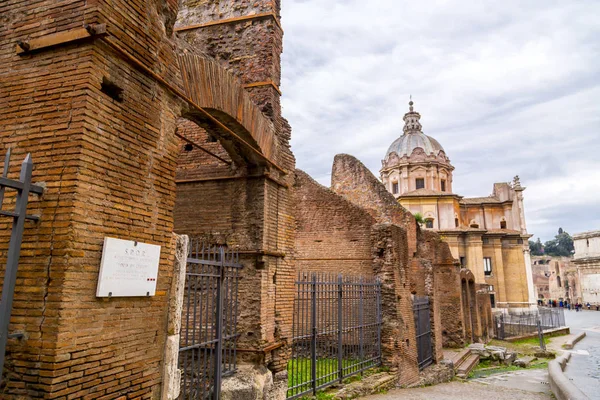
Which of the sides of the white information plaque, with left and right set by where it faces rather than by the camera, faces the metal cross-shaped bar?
right

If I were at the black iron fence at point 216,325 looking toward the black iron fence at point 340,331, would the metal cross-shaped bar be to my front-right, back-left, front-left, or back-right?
back-right

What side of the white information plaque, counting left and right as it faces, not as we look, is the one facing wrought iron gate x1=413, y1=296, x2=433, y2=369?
left

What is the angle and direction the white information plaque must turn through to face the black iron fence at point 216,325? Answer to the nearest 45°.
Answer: approximately 90° to its left

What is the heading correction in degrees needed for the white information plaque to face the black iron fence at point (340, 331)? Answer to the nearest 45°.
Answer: approximately 90° to its left

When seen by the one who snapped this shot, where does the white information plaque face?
facing the viewer and to the right of the viewer

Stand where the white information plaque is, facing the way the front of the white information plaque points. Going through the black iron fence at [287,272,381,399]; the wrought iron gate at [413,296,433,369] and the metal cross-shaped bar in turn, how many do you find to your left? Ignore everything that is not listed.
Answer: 2
